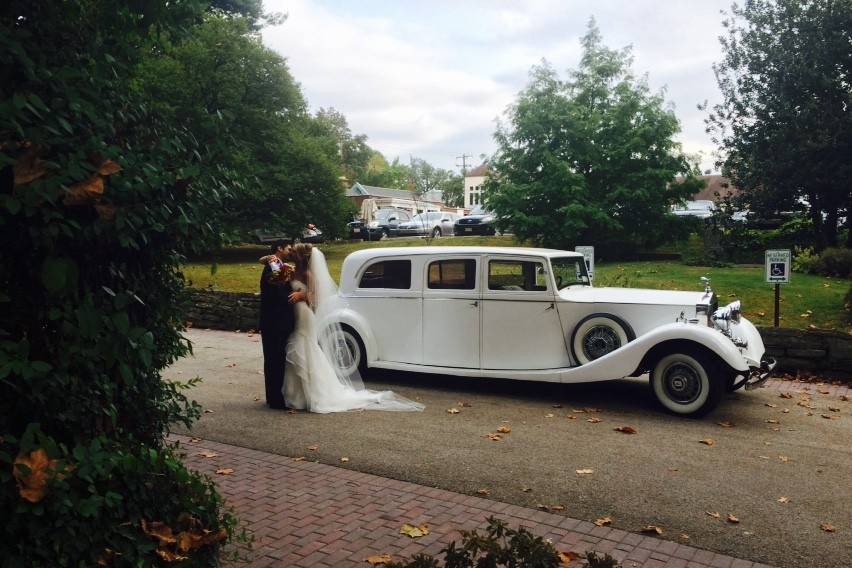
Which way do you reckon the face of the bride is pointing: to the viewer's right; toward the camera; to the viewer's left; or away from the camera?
to the viewer's left

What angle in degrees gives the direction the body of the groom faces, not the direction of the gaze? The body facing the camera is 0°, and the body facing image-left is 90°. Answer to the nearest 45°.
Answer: approximately 270°

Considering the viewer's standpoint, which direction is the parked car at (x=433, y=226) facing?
facing the viewer and to the left of the viewer

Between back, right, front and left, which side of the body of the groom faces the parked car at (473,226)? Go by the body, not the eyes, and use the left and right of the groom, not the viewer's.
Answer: left

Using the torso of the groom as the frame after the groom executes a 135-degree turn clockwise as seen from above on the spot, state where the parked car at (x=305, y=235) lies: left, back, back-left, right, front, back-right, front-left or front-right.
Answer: back-right

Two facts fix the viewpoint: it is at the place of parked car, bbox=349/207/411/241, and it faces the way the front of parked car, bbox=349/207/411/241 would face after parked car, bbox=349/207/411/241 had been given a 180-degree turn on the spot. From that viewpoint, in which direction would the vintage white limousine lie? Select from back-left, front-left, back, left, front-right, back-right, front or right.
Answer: back-right

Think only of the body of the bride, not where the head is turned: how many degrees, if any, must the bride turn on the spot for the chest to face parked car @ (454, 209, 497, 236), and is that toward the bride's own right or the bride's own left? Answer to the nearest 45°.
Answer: approximately 90° to the bride's own right

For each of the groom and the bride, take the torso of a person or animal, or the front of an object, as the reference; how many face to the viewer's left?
1

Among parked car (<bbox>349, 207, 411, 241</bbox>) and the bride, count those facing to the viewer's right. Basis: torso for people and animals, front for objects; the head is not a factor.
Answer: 0

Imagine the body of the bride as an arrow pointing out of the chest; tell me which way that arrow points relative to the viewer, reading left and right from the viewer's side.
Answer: facing to the left of the viewer

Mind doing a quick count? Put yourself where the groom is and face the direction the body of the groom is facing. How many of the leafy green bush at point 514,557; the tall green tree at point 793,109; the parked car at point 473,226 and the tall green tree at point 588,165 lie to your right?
1

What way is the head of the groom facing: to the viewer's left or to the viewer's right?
to the viewer's right

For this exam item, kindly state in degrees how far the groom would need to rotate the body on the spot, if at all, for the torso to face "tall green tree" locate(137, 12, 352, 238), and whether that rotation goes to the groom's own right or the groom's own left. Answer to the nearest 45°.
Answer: approximately 90° to the groom's own left
